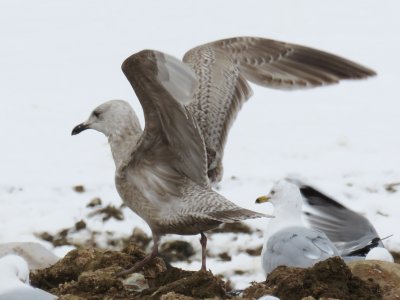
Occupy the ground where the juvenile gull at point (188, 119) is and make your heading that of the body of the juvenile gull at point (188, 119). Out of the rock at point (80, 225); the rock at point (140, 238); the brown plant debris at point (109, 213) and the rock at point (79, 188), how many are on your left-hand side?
0

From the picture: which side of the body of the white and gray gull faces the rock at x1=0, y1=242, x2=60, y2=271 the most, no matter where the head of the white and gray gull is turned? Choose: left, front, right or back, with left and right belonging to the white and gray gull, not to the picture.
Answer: front

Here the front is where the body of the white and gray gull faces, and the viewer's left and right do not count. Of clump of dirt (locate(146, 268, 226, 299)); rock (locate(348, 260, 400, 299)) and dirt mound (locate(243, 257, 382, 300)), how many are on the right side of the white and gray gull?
0

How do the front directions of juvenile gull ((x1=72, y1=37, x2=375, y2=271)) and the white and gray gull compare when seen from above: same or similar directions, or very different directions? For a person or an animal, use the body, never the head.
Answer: same or similar directions

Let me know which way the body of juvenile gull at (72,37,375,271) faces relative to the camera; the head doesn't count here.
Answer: to the viewer's left

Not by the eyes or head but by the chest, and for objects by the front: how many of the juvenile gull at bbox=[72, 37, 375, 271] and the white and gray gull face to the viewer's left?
2

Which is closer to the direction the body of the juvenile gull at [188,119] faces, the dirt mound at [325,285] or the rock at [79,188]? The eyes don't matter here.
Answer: the rock

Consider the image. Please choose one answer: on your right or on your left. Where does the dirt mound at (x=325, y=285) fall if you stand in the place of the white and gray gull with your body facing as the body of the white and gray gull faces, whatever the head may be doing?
on your left

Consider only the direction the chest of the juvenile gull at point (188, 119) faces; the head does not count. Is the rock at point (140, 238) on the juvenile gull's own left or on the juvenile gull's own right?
on the juvenile gull's own right

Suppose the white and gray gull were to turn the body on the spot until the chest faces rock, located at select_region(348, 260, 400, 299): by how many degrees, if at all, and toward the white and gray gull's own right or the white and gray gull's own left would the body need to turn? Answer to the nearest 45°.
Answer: approximately 135° to the white and gray gull's own left

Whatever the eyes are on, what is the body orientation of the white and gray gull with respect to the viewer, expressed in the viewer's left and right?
facing to the left of the viewer
